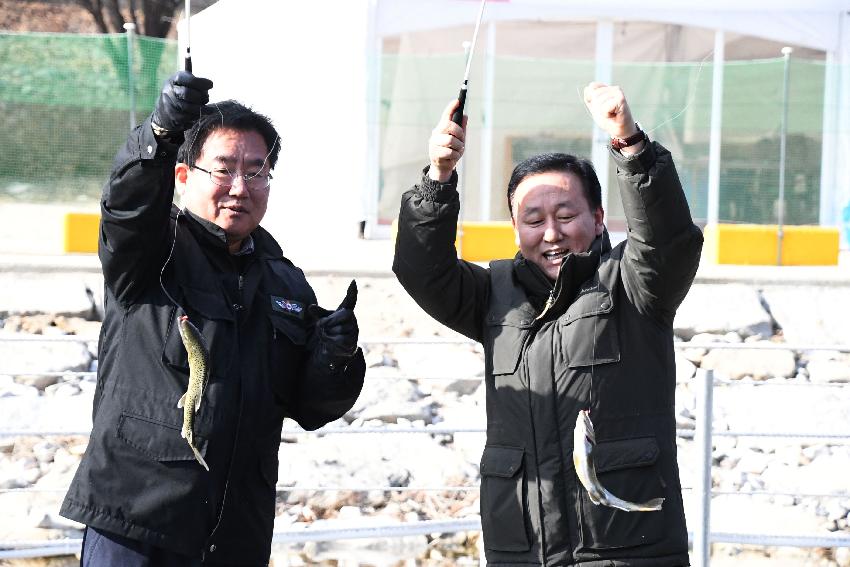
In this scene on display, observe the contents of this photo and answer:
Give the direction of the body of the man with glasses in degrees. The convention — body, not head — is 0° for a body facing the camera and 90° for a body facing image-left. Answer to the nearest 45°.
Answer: approximately 315°

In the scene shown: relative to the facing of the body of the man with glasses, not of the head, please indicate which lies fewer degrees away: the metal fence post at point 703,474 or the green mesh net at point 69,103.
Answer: the metal fence post

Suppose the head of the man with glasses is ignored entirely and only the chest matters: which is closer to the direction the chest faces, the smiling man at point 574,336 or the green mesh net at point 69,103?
the smiling man

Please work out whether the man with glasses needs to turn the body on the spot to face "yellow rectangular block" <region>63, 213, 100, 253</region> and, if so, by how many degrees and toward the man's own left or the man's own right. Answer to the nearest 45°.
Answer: approximately 135° to the man's own left

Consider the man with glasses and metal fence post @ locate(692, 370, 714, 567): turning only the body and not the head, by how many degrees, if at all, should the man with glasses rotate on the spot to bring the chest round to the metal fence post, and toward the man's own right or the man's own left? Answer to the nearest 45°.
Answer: approximately 90° to the man's own left

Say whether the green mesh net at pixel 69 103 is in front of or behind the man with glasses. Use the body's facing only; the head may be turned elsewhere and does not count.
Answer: behind

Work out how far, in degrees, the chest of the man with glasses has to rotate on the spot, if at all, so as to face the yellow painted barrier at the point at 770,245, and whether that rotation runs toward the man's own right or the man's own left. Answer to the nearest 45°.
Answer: approximately 90° to the man's own left

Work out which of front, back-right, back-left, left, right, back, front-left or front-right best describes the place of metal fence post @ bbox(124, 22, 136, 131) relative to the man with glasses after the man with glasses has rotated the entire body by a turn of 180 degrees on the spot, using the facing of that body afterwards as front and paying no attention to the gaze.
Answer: front-right
